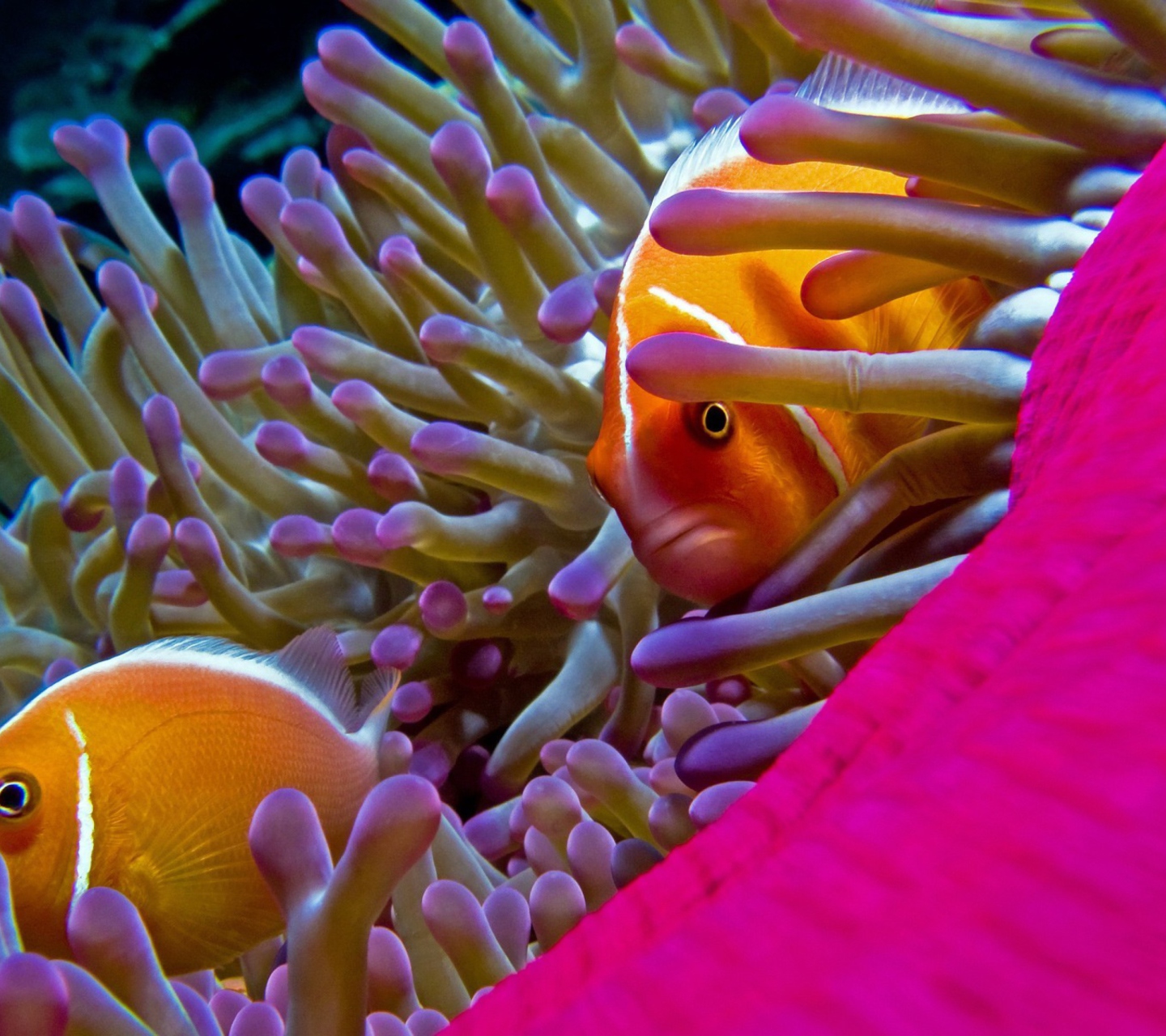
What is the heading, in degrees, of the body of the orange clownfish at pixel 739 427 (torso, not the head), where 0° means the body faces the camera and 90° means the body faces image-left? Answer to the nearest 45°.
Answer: approximately 45°
